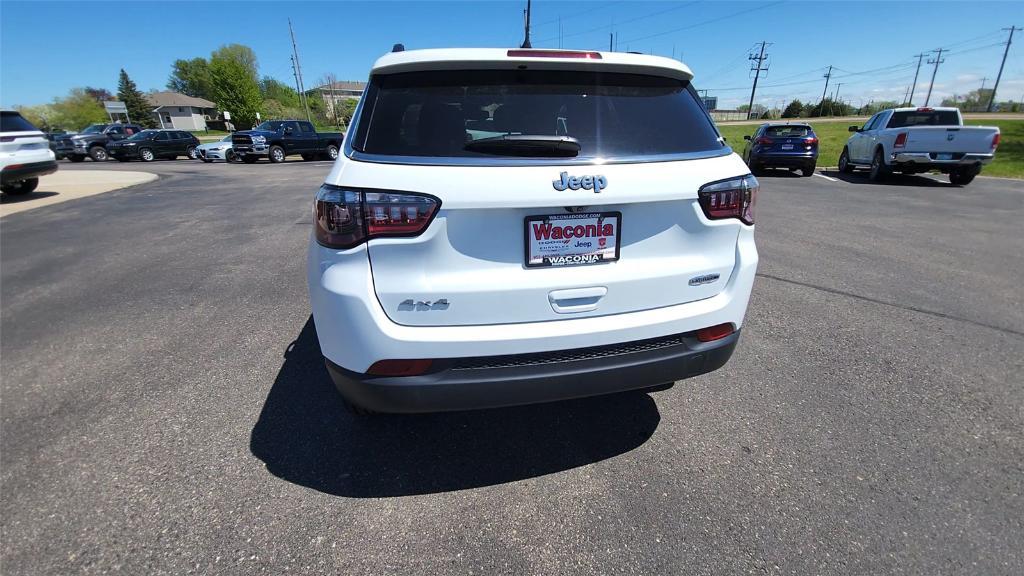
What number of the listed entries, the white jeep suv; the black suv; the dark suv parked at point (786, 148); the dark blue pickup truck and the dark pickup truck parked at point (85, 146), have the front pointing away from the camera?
2

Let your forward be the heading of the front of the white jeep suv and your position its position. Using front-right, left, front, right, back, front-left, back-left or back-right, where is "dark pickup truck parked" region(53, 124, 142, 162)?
front-left

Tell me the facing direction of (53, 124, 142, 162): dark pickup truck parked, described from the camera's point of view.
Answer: facing the viewer and to the left of the viewer

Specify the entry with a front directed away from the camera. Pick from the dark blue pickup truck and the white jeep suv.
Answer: the white jeep suv

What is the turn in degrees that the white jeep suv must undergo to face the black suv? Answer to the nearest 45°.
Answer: approximately 45° to its left

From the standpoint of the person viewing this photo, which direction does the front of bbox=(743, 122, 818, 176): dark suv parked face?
facing away from the viewer

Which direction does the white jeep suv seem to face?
away from the camera

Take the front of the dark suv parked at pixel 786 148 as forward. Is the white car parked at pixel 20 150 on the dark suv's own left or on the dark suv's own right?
on the dark suv's own left

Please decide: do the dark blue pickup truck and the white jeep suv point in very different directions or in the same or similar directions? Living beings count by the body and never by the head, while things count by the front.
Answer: very different directions

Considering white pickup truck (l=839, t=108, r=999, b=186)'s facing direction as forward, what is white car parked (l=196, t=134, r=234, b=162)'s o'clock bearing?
The white car parked is roughly at 10 o'clock from the white pickup truck.

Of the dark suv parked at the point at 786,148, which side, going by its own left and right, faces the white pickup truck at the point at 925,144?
right

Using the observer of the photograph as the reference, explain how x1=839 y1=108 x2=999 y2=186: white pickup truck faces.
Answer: facing away from the viewer and to the left of the viewer
